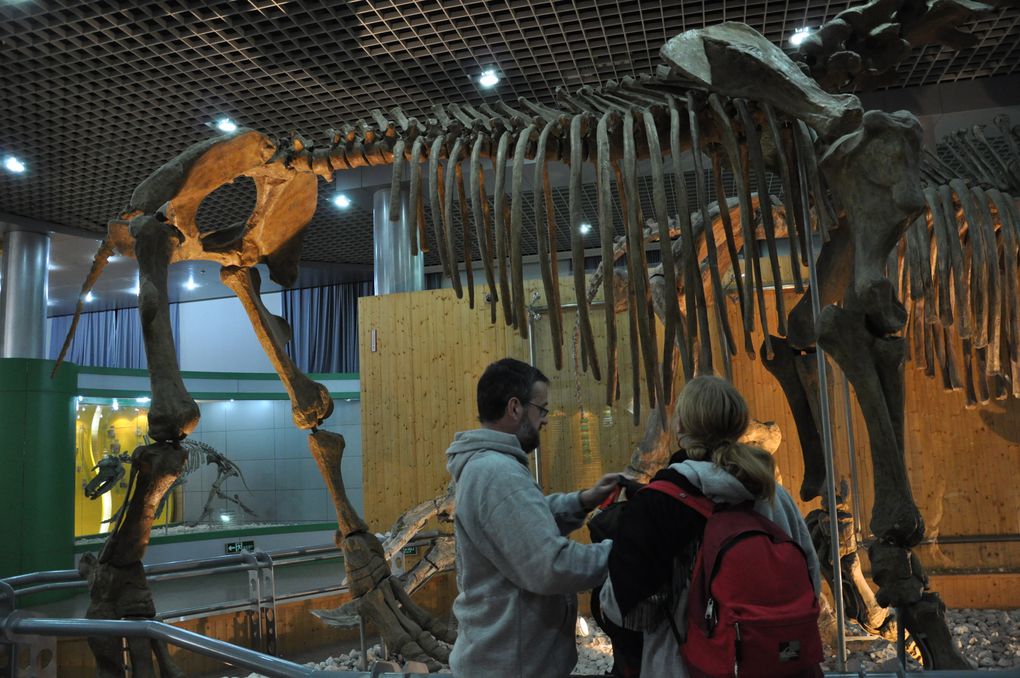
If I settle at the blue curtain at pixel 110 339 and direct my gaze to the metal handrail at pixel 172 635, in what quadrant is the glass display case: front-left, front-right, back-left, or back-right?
front-left

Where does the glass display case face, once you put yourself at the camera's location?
facing the viewer

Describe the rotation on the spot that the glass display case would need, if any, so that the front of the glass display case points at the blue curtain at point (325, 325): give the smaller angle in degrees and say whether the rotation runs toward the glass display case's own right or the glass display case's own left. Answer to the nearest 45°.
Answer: approximately 135° to the glass display case's own left

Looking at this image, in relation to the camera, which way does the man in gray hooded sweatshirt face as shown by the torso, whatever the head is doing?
to the viewer's right

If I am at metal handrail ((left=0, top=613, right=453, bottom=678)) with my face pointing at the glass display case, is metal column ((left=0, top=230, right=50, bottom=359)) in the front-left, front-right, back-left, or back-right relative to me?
front-left

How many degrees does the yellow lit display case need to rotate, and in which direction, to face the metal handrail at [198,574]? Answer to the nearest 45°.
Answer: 0° — it already faces it

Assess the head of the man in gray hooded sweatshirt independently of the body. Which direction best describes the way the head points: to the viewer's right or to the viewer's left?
to the viewer's right

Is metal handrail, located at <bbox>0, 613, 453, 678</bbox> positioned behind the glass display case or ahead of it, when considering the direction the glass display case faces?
ahead

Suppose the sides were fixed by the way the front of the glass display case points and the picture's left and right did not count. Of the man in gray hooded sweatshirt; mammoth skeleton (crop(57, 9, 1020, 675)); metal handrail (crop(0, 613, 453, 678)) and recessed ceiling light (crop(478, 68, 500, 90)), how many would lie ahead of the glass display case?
4

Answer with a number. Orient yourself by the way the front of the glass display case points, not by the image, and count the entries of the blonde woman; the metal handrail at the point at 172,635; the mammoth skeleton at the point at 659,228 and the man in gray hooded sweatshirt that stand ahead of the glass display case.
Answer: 4

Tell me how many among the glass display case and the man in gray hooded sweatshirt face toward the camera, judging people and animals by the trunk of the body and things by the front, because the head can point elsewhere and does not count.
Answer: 1

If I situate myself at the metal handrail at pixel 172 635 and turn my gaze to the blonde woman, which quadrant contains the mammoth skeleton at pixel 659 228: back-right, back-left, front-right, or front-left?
front-left
